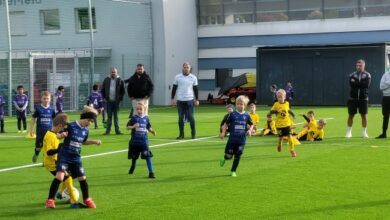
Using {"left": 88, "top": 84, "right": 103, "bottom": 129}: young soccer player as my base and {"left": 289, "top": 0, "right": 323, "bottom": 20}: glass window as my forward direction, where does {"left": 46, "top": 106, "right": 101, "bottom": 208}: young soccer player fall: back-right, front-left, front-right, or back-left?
back-right

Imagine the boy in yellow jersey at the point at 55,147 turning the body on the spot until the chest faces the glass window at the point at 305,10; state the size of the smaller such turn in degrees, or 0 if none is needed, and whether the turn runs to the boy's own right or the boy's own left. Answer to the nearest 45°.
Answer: approximately 45° to the boy's own left

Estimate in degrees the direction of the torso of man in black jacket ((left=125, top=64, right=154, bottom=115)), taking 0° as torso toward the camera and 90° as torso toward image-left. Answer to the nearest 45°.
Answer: approximately 0°

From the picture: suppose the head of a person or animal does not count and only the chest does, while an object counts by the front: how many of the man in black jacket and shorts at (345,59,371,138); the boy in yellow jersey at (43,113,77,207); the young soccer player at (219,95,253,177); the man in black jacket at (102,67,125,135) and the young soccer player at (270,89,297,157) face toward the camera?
4

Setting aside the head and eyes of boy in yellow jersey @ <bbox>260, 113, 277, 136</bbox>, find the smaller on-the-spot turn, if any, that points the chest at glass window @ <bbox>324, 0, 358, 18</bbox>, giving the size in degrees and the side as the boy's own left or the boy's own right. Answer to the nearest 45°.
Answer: approximately 135° to the boy's own right

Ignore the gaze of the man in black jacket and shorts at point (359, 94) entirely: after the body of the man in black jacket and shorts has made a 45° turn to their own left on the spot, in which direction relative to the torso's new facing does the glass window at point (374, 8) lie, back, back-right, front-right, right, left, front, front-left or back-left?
back-left

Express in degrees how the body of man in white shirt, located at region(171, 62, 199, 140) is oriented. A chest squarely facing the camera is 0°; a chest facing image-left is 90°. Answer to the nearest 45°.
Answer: approximately 0°

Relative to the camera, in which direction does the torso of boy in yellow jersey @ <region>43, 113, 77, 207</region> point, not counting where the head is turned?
to the viewer's right
